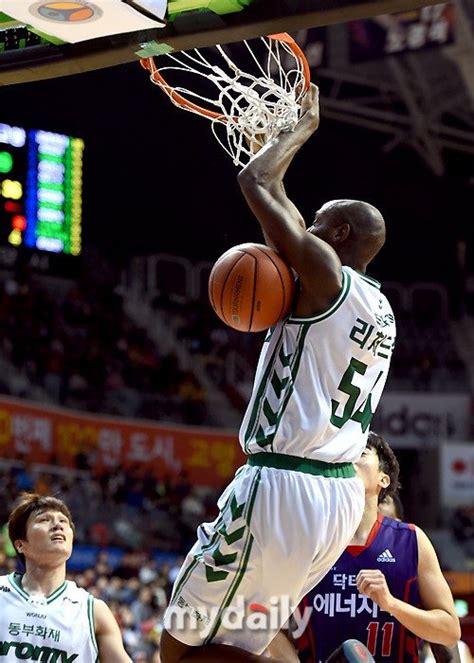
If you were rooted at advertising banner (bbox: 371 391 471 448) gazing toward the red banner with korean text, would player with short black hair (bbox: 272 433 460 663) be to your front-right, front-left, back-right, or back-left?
front-left

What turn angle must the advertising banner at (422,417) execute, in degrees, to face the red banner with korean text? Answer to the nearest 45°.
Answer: approximately 45° to its right

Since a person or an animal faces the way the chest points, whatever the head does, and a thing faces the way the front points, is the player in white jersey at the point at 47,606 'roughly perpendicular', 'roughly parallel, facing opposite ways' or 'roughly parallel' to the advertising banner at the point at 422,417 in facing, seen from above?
roughly parallel

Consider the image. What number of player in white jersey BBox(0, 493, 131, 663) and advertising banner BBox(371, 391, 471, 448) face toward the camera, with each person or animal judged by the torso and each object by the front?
2

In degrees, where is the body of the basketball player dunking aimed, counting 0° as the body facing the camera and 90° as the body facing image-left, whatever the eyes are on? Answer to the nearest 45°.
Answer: approximately 135°

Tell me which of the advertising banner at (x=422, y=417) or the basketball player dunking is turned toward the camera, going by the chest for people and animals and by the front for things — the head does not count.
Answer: the advertising banner

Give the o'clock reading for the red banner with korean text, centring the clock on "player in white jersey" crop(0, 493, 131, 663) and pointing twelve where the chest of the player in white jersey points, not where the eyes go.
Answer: The red banner with korean text is roughly at 6 o'clock from the player in white jersey.

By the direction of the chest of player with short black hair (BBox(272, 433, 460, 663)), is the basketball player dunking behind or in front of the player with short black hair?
in front

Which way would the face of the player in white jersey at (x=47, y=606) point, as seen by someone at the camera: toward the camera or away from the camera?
toward the camera

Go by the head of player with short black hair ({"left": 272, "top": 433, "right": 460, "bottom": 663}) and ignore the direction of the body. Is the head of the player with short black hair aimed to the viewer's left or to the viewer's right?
to the viewer's left

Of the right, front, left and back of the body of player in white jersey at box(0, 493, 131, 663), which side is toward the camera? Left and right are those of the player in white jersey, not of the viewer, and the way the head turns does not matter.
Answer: front

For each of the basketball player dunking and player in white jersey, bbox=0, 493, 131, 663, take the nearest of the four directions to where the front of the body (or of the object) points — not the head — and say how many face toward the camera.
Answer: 1

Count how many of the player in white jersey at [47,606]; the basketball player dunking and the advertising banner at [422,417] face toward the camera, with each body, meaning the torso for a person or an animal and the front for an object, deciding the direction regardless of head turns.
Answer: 2

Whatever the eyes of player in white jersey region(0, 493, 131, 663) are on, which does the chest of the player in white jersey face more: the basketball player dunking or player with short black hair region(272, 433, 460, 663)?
the basketball player dunking

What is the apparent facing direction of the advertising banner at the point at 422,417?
toward the camera

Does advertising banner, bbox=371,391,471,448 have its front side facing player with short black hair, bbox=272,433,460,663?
yes

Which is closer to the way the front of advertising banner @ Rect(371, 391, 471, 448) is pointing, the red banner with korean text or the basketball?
the basketball
